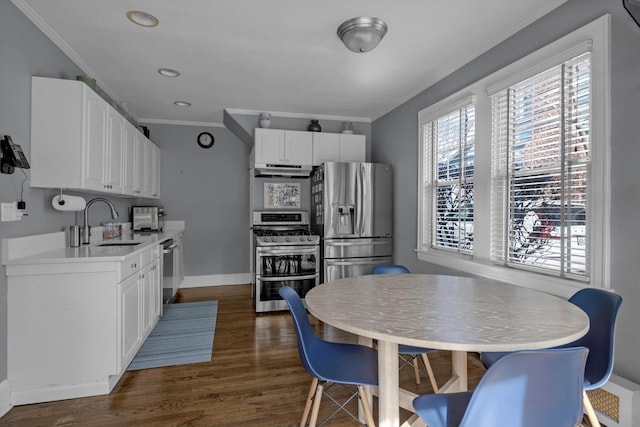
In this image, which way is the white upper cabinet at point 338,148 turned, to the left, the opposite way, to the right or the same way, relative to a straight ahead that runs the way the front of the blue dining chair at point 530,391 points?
the opposite way

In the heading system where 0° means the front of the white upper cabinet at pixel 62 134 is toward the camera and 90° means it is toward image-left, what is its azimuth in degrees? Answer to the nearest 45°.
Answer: approximately 270°

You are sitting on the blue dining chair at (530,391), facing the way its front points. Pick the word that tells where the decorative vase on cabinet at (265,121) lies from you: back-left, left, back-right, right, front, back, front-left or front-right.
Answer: front

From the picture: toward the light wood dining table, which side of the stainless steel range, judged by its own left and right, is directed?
front

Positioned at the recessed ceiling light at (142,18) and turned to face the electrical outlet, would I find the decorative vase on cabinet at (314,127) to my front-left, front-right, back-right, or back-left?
back-right

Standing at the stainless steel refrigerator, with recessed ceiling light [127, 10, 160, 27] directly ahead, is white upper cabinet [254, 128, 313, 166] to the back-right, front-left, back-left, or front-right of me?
front-right

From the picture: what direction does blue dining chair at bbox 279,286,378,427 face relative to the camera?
to the viewer's right

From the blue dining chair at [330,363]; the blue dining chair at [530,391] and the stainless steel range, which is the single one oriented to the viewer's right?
the blue dining chair at [330,363]

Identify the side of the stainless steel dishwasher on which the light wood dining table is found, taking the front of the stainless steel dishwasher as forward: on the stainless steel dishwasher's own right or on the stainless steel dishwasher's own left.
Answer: on the stainless steel dishwasher's own right

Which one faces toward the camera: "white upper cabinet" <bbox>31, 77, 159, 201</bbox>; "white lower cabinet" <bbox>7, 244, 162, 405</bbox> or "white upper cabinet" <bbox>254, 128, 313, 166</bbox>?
"white upper cabinet" <bbox>254, 128, 313, 166</bbox>

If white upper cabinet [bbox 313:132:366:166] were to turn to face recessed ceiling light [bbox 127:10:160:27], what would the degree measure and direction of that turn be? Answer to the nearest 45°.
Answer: approximately 45° to its right

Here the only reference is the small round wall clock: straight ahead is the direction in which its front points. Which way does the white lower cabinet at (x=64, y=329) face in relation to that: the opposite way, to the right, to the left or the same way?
to the left

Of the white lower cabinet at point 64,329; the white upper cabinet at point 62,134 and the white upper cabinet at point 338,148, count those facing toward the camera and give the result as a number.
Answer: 1

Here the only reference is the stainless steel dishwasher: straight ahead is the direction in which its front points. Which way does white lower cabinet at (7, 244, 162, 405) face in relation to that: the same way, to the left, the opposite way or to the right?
the same way

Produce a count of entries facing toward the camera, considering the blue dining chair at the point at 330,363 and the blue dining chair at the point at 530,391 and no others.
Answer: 0

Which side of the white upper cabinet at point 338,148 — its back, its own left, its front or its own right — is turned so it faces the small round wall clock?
right

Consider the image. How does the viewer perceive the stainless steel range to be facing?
facing the viewer

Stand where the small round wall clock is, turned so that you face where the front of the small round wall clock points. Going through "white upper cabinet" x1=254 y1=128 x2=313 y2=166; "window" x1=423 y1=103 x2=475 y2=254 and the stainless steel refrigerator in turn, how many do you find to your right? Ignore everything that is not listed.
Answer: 0

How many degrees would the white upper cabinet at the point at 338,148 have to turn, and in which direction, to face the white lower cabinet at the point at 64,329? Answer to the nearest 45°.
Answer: approximately 45° to its right

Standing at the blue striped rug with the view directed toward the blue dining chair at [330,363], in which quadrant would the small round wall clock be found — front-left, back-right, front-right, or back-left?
back-left

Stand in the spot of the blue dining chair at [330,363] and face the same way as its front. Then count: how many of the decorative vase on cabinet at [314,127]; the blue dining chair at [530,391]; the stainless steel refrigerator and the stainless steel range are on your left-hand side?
3

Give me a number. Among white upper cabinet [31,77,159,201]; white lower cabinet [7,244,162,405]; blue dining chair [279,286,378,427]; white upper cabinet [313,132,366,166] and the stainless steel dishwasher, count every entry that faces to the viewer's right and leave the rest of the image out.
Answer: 4
